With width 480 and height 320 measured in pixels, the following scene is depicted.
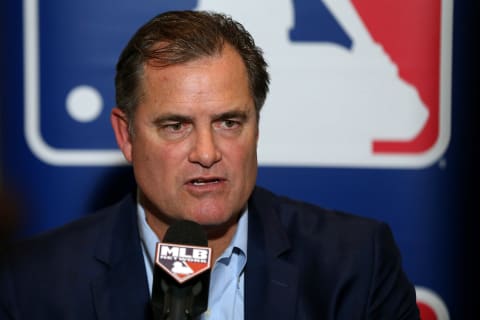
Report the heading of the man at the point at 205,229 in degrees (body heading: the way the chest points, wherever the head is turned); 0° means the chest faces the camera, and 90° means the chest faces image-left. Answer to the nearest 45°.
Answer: approximately 0°

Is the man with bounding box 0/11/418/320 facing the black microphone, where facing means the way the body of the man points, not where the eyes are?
yes
